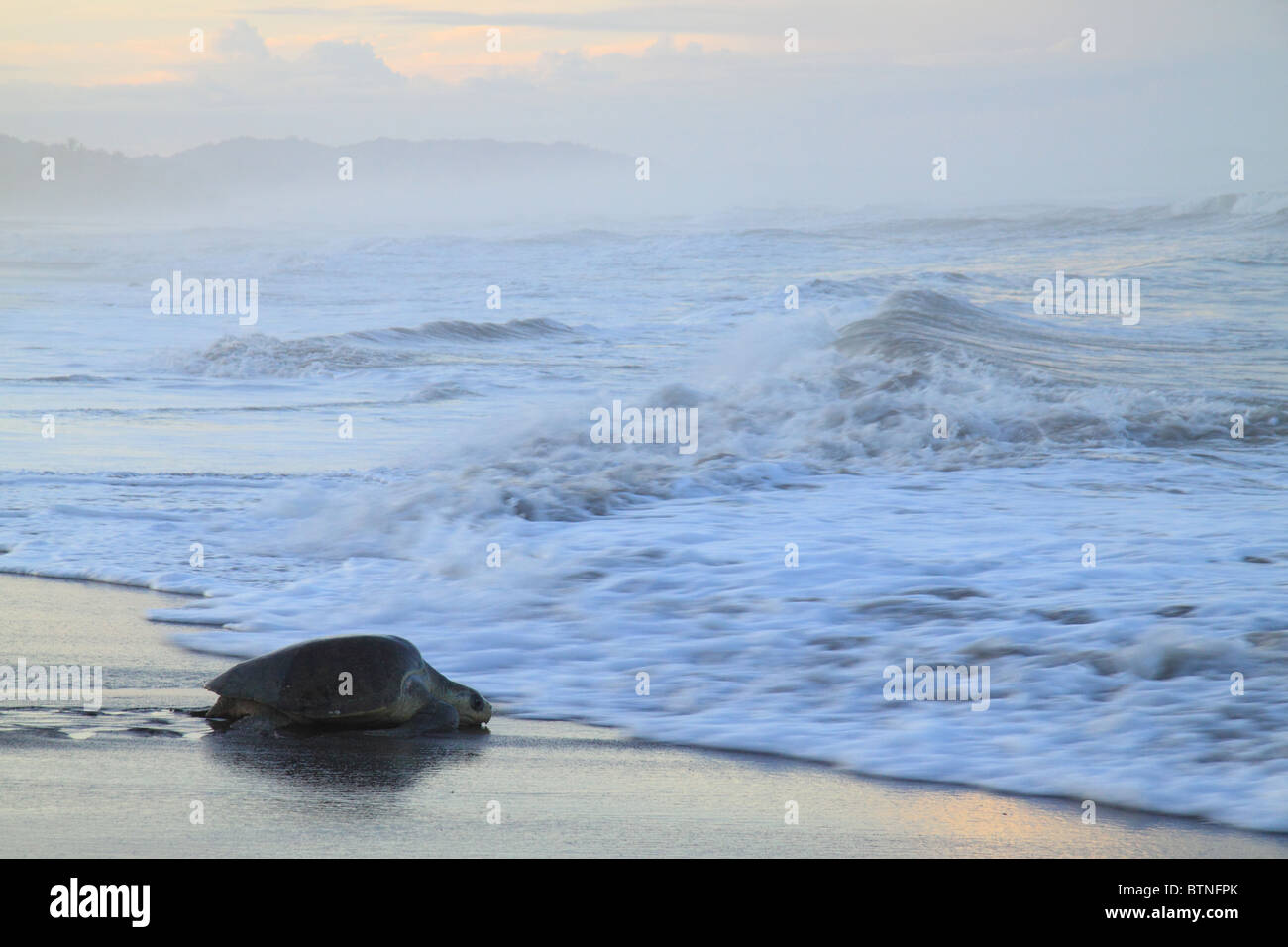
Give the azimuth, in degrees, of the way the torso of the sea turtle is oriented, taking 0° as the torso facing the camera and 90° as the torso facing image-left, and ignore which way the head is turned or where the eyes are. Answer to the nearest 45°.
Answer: approximately 270°
